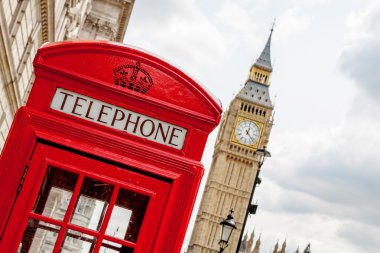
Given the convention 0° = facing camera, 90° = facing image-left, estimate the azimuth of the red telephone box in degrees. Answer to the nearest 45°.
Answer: approximately 0°

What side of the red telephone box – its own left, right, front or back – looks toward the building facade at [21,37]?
back
